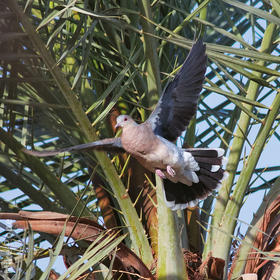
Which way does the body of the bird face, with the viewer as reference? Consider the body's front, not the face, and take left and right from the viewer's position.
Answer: facing the viewer and to the left of the viewer
